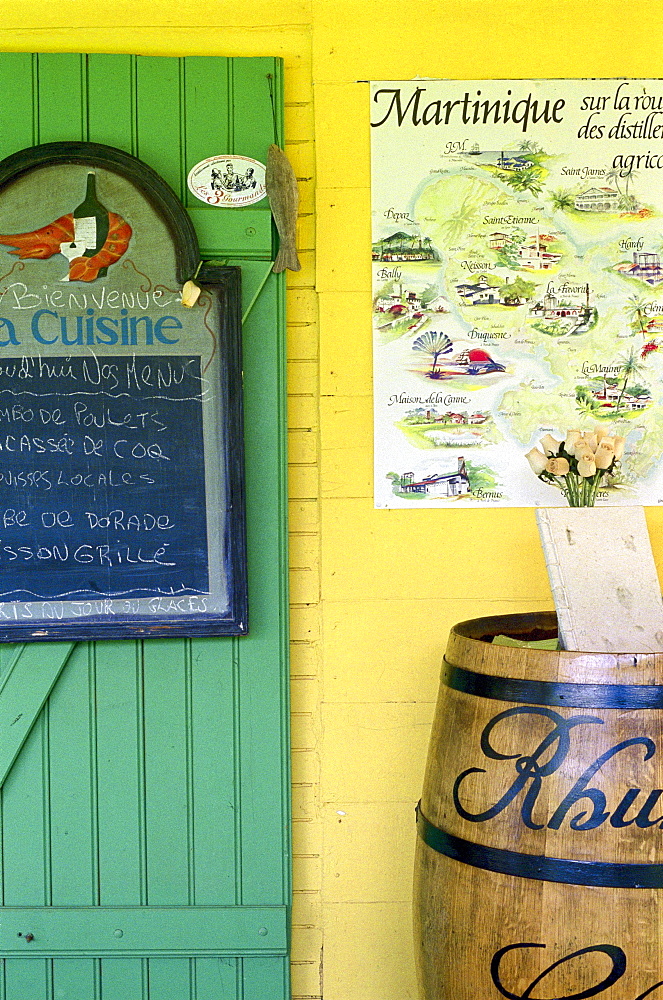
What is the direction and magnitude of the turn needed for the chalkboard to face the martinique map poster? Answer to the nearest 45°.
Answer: approximately 90° to its left

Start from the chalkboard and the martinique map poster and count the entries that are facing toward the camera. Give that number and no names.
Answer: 2

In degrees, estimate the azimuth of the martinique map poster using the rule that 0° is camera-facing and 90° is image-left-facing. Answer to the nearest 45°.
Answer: approximately 0°

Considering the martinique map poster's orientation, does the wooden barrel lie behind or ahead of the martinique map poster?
ahead

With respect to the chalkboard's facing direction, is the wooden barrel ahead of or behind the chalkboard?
ahead

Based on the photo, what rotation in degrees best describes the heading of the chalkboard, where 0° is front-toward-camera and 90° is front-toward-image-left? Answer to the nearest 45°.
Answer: approximately 0°

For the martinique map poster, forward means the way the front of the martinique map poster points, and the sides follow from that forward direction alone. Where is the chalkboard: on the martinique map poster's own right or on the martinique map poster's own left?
on the martinique map poster's own right
